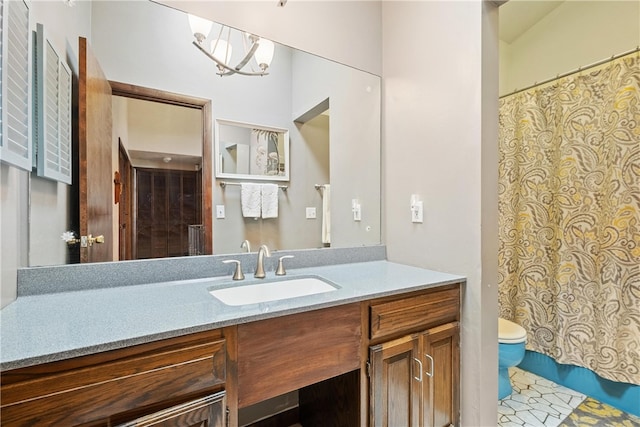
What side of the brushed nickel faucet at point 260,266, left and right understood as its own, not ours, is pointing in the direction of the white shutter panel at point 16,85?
right

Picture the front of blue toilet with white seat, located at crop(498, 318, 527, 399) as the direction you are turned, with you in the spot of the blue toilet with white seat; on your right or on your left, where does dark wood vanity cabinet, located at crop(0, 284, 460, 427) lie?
on your right

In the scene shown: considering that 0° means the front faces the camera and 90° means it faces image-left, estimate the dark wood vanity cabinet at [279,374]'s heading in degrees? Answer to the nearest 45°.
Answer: approximately 315°

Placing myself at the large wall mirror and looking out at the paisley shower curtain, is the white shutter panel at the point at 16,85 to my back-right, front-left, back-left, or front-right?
back-right

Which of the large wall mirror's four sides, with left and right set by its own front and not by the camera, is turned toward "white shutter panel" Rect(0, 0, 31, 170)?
right
